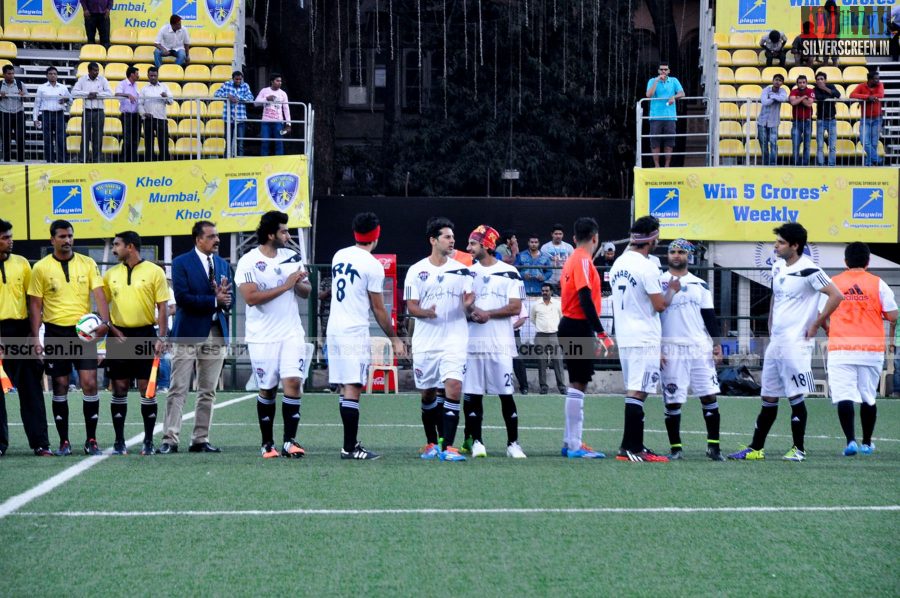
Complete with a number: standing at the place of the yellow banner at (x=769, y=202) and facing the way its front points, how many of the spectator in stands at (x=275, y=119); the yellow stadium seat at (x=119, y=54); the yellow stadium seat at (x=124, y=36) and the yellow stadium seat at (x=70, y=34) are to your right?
4

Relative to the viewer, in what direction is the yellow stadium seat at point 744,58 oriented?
toward the camera

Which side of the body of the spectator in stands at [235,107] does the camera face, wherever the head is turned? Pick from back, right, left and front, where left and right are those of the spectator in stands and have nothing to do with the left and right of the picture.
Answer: front

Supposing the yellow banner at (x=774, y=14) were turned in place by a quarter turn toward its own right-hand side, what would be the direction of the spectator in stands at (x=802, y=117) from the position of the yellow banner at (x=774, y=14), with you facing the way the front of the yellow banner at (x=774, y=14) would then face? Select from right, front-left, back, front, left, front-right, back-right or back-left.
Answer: left

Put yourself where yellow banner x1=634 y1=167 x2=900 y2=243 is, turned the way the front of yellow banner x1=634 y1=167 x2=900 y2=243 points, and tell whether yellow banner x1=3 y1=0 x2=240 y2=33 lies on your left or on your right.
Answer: on your right

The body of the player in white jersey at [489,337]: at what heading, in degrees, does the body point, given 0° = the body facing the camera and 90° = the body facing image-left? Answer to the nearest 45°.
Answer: approximately 45°

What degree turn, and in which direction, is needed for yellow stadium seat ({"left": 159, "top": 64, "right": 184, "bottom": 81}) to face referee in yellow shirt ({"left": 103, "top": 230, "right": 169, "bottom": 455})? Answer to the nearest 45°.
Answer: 0° — it already faces them

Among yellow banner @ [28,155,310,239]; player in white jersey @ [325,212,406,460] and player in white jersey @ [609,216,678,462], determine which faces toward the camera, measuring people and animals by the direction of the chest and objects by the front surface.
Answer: the yellow banner

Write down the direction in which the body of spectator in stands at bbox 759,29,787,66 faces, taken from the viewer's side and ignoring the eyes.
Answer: toward the camera

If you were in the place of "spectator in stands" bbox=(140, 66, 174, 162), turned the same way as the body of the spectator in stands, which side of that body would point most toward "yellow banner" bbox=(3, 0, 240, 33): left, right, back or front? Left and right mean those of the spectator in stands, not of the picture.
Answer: back

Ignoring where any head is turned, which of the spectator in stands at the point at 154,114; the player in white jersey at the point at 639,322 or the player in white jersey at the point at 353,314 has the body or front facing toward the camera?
the spectator in stands

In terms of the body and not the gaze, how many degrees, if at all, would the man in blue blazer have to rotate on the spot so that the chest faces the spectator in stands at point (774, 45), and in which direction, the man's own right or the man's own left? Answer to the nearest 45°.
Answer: approximately 90° to the man's own left

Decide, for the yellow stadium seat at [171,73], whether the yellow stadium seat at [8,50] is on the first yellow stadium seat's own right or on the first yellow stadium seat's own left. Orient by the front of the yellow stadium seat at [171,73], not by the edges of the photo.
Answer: on the first yellow stadium seat's own right

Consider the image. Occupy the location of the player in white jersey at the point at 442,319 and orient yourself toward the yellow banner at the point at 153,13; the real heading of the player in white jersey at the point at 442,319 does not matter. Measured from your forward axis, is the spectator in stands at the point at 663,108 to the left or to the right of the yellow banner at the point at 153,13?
right

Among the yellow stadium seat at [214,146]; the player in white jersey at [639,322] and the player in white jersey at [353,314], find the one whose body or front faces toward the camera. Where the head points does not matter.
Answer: the yellow stadium seat

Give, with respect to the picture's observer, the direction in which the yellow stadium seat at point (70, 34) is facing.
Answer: facing the viewer

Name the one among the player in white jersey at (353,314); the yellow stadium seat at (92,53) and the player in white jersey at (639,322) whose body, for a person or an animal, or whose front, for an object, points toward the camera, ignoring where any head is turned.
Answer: the yellow stadium seat
